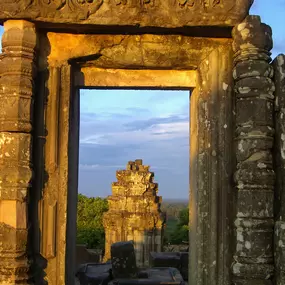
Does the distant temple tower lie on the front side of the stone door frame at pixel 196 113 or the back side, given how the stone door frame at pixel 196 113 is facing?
on the back side

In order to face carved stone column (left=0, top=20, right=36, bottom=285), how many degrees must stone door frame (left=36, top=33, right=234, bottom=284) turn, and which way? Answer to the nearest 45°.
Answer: approximately 90° to its right

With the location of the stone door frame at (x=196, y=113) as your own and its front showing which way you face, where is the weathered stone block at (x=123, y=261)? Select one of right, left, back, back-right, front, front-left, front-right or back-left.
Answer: back

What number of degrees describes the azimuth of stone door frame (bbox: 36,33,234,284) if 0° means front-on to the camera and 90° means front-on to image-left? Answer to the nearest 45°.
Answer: approximately 0°

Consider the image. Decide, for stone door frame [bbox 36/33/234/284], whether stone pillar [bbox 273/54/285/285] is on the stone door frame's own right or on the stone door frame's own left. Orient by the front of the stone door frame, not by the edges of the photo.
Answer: on the stone door frame's own left
